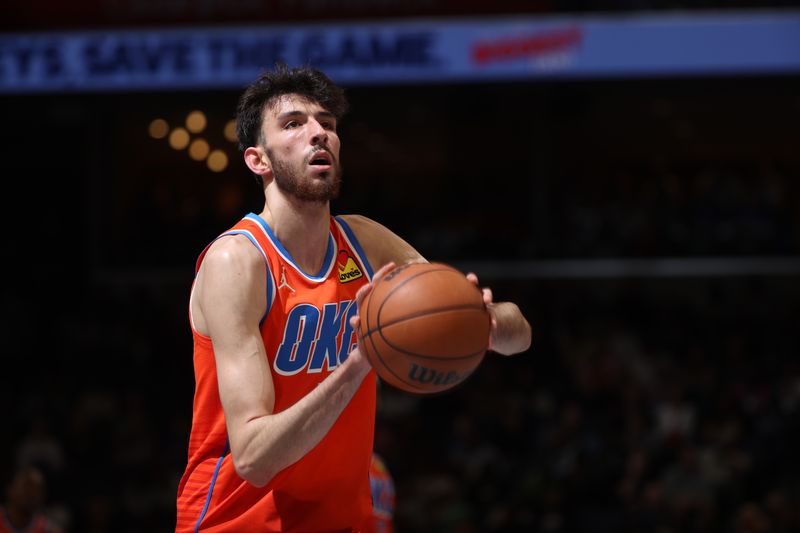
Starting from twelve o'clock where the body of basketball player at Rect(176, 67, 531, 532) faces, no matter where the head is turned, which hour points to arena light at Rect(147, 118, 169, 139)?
The arena light is roughly at 7 o'clock from the basketball player.

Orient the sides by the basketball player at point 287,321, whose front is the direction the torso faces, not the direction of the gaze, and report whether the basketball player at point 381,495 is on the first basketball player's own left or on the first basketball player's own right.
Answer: on the first basketball player's own left

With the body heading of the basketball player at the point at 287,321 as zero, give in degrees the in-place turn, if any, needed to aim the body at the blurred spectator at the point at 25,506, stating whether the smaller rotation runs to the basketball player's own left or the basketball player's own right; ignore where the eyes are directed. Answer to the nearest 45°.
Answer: approximately 180°

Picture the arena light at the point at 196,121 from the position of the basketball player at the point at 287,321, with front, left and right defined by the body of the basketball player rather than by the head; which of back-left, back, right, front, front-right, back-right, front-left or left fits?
back-left

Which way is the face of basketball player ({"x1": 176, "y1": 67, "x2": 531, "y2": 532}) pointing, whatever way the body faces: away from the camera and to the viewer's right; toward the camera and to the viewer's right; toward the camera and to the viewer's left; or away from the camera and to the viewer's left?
toward the camera and to the viewer's right

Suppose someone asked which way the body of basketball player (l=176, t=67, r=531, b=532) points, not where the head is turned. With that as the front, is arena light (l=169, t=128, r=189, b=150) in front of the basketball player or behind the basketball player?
behind

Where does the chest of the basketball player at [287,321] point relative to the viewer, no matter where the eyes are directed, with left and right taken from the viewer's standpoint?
facing the viewer and to the right of the viewer

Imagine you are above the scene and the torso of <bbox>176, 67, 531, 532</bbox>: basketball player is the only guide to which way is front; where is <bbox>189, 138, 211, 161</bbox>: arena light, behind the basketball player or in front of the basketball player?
behind
